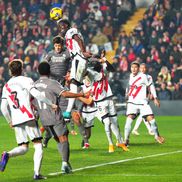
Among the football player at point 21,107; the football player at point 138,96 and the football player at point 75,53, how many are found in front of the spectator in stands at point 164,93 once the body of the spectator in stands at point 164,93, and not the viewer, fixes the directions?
3

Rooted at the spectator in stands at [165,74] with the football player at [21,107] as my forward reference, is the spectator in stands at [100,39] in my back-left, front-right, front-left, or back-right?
back-right

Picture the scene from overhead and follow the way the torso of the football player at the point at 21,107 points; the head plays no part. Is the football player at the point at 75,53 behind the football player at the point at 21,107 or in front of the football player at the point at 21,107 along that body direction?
in front

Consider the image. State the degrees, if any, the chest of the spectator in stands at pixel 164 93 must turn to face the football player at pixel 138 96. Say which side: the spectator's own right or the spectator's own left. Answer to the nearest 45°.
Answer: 0° — they already face them

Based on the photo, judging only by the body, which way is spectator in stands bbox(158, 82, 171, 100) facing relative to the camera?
toward the camera

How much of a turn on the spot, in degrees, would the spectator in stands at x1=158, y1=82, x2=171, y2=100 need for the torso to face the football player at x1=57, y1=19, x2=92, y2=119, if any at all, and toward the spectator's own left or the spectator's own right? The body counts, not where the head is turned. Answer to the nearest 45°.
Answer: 0° — they already face them

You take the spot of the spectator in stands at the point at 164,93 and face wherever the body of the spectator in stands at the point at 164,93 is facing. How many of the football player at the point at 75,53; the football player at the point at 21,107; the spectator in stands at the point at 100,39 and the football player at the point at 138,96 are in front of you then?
3

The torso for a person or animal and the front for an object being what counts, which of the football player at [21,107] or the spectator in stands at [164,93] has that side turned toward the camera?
the spectator in stands

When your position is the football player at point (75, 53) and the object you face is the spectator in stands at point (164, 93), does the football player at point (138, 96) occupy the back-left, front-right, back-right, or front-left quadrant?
front-right

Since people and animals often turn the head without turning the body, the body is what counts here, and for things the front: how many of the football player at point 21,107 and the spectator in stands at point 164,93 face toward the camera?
1

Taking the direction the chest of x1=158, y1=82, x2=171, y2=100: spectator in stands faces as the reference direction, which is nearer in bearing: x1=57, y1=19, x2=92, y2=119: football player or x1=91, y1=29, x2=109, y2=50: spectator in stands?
the football player

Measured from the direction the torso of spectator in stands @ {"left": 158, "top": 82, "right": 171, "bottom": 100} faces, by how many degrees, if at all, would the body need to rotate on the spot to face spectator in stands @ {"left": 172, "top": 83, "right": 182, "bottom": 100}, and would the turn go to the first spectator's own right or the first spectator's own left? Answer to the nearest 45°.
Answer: approximately 90° to the first spectator's own left

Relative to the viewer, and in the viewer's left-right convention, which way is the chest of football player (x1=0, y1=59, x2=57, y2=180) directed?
facing away from the viewer and to the right of the viewer
